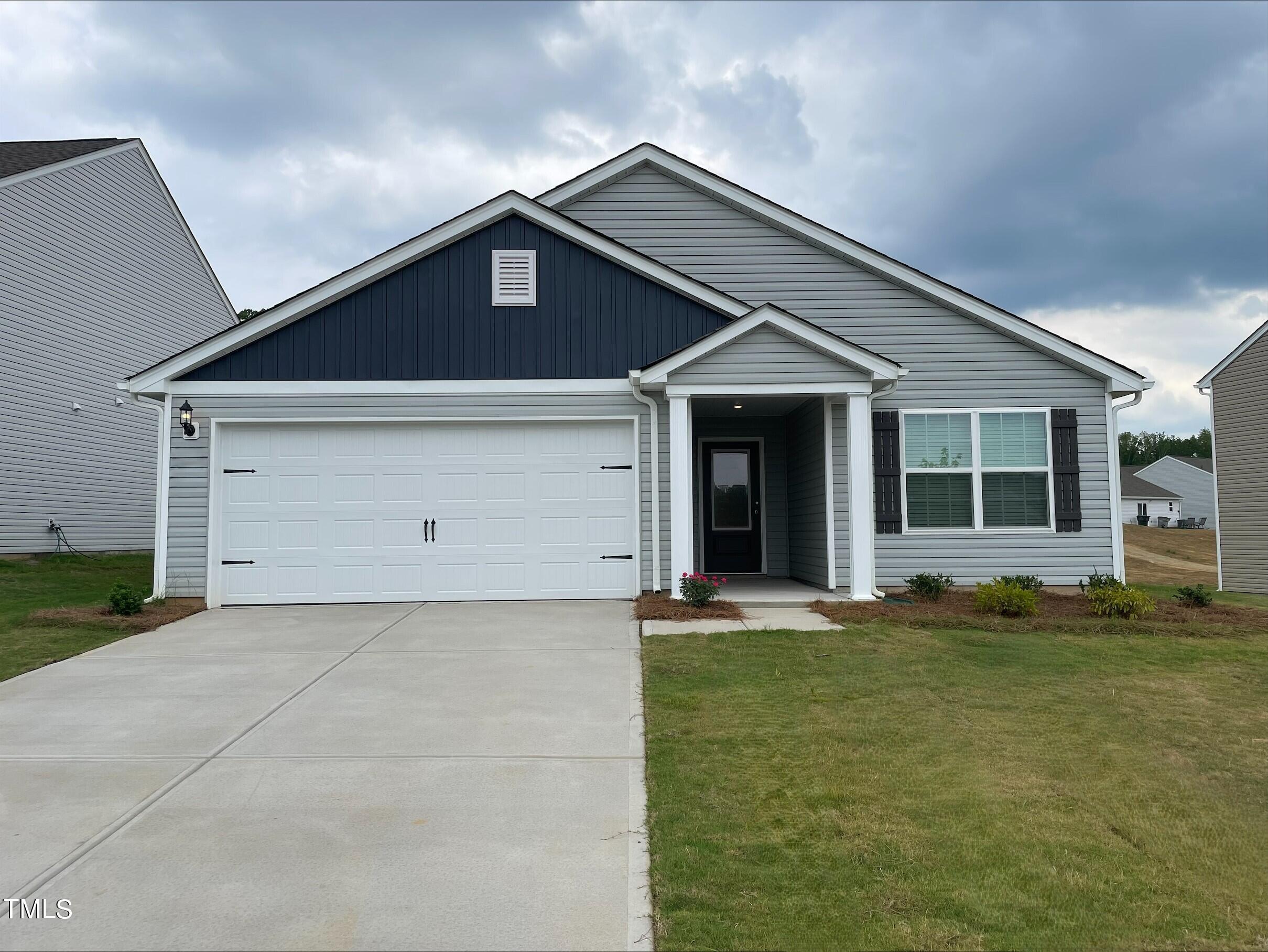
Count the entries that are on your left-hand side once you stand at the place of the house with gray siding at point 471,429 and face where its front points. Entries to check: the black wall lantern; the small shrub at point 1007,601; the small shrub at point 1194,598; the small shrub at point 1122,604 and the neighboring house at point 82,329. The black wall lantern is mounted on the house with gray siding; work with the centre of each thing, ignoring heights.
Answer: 3

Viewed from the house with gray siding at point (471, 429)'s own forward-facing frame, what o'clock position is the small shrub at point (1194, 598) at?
The small shrub is roughly at 9 o'clock from the house with gray siding.

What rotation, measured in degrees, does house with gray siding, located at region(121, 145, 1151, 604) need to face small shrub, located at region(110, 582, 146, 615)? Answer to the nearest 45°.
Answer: approximately 90° to its right

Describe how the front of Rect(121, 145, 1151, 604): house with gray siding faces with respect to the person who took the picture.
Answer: facing the viewer

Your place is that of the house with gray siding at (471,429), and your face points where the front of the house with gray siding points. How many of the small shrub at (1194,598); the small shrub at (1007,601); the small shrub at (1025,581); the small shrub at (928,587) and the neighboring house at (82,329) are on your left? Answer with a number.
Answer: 4

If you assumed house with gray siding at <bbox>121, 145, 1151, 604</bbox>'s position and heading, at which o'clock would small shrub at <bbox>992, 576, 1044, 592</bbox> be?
The small shrub is roughly at 9 o'clock from the house with gray siding.

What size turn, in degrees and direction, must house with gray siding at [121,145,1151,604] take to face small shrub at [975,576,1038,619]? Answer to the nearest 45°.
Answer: approximately 90° to its left

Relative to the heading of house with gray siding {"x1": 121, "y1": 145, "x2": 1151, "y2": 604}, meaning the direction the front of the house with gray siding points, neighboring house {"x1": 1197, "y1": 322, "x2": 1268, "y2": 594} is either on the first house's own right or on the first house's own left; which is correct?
on the first house's own left

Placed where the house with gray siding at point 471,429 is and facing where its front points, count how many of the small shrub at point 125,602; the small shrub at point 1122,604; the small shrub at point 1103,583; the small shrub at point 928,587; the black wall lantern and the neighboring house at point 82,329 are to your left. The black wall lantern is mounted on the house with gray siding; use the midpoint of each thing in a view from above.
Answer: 3

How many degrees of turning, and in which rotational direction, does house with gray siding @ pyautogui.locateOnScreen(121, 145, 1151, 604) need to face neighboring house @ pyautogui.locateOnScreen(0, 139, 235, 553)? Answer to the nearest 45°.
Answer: approximately 135° to its right

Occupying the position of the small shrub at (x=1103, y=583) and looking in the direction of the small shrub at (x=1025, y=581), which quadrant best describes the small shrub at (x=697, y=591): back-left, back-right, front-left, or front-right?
front-left

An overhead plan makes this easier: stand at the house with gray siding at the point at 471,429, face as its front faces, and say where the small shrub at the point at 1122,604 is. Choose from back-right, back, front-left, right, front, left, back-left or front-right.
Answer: left

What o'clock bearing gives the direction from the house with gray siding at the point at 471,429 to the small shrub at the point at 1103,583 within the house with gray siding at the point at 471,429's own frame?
The small shrub is roughly at 9 o'clock from the house with gray siding.

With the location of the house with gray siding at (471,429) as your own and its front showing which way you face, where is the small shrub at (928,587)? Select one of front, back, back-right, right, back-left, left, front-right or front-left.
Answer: left

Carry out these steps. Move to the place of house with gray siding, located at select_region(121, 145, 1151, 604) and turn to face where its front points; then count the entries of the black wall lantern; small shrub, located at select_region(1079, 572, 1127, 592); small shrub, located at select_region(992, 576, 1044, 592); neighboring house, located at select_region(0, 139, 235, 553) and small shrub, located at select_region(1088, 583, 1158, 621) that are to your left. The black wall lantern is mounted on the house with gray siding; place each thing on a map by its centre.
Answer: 3
